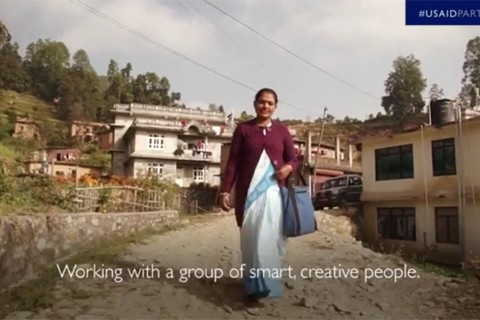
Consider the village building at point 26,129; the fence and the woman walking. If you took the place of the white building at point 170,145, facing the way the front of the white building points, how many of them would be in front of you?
2

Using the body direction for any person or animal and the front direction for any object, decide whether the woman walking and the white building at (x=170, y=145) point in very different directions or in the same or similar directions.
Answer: same or similar directions

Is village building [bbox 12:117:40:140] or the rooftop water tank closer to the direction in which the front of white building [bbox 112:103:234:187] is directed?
the rooftop water tank

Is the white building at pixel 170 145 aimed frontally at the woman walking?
yes

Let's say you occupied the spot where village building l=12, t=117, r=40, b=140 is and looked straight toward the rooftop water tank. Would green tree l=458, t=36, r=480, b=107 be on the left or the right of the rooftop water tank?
left

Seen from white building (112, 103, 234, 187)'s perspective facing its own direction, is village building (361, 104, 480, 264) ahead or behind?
ahead

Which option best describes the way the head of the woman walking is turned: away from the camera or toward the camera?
toward the camera

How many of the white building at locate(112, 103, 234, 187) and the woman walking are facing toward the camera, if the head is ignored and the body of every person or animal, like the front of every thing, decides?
2

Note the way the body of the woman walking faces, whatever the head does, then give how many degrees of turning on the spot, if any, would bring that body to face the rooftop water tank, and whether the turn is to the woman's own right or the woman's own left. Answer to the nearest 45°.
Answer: approximately 135° to the woman's own left

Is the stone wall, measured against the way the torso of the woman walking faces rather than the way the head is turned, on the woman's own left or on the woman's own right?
on the woman's own right

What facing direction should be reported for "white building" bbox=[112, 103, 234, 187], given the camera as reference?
facing the viewer

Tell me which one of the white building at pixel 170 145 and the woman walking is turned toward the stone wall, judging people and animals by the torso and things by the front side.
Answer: the white building

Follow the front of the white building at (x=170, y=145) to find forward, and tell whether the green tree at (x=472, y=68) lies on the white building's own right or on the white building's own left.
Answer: on the white building's own left
